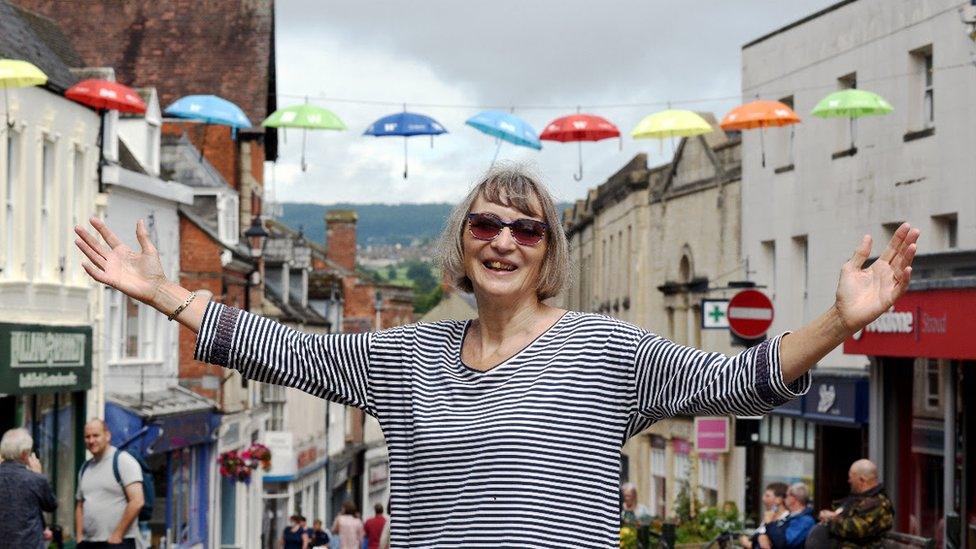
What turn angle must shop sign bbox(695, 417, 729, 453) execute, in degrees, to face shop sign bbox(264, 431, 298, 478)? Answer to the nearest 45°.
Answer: approximately 135° to its right

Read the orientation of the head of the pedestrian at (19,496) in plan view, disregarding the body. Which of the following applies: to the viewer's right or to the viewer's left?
to the viewer's right

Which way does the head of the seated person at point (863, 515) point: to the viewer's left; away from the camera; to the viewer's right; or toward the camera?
to the viewer's left

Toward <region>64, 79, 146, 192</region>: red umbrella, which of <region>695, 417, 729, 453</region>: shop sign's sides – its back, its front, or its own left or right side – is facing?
right

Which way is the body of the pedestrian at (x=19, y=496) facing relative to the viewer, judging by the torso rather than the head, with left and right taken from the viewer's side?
facing away from the viewer and to the right of the viewer

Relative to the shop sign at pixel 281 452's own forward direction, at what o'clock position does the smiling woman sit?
The smiling woman is roughly at 12 o'clock from the shop sign.
